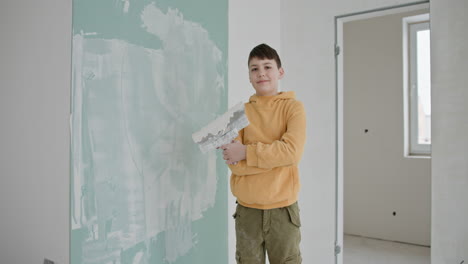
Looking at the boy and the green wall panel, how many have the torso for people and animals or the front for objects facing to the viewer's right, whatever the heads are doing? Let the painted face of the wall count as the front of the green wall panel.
0

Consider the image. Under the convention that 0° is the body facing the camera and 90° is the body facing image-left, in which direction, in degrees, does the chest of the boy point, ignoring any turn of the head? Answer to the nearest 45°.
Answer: approximately 45°

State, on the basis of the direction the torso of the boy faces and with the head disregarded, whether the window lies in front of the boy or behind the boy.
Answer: behind

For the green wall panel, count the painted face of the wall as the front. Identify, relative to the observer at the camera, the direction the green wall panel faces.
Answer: facing the viewer
